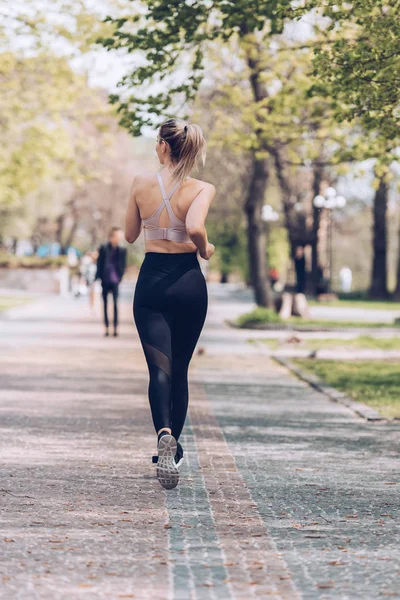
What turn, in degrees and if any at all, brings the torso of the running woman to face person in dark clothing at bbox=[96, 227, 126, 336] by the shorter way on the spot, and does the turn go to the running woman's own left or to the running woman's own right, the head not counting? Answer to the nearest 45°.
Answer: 0° — they already face them

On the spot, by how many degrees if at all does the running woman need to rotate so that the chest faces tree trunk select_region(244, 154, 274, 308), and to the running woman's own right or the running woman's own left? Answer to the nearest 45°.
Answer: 0° — they already face it

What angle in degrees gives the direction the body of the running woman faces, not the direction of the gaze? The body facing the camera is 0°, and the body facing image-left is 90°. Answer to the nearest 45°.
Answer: approximately 180°
